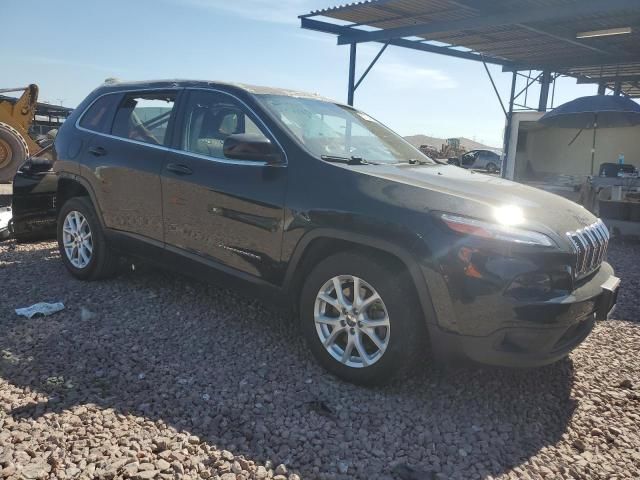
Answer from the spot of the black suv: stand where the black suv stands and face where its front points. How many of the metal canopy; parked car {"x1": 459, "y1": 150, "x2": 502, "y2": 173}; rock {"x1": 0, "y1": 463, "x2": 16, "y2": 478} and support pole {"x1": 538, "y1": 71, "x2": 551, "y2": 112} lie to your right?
1

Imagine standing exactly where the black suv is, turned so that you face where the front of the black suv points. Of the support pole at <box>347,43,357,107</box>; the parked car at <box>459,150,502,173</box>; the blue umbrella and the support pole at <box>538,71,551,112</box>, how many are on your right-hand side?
0

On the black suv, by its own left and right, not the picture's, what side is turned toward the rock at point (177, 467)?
right

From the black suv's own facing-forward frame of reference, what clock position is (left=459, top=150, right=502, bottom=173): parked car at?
The parked car is roughly at 8 o'clock from the black suv.

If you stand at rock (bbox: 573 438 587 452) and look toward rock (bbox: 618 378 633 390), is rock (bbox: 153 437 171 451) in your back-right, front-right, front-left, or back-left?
back-left

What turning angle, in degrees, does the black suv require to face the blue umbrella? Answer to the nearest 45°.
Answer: approximately 90° to its left

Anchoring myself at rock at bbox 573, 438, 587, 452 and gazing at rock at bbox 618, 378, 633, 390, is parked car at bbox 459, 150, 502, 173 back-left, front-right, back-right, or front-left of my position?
front-left

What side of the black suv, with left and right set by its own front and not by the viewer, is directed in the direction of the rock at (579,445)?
front

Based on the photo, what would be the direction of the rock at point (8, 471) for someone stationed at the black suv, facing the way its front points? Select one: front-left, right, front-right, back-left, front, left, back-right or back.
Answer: right

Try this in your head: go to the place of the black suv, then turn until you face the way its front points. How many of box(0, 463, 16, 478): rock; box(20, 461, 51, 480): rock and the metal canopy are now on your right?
2

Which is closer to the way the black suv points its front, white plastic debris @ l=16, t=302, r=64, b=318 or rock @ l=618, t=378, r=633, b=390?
the rock

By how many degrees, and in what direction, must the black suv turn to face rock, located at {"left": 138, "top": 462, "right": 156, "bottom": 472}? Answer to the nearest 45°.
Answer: approximately 90° to its right

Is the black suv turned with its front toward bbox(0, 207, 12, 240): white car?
no

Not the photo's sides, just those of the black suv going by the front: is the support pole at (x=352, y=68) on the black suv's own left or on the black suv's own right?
on the black suv's own left

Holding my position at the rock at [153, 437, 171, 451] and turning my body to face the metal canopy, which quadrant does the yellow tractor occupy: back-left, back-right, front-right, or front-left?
front-left

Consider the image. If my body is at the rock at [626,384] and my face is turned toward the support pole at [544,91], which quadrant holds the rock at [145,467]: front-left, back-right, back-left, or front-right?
back-left

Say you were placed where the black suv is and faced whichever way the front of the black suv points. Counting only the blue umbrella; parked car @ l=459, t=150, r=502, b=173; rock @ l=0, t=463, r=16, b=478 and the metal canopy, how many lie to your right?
1

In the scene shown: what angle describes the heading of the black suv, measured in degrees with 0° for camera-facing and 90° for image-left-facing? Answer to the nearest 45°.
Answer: approximately 315°

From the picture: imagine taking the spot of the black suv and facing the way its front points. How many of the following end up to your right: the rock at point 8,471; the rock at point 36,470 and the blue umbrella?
2

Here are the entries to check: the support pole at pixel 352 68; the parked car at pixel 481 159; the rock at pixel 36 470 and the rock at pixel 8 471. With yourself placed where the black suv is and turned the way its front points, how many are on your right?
2

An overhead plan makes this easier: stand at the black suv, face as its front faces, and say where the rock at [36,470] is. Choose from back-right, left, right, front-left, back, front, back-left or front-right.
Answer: right

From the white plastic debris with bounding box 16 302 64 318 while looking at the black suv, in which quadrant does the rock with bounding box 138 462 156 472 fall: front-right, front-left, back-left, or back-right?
front-right
